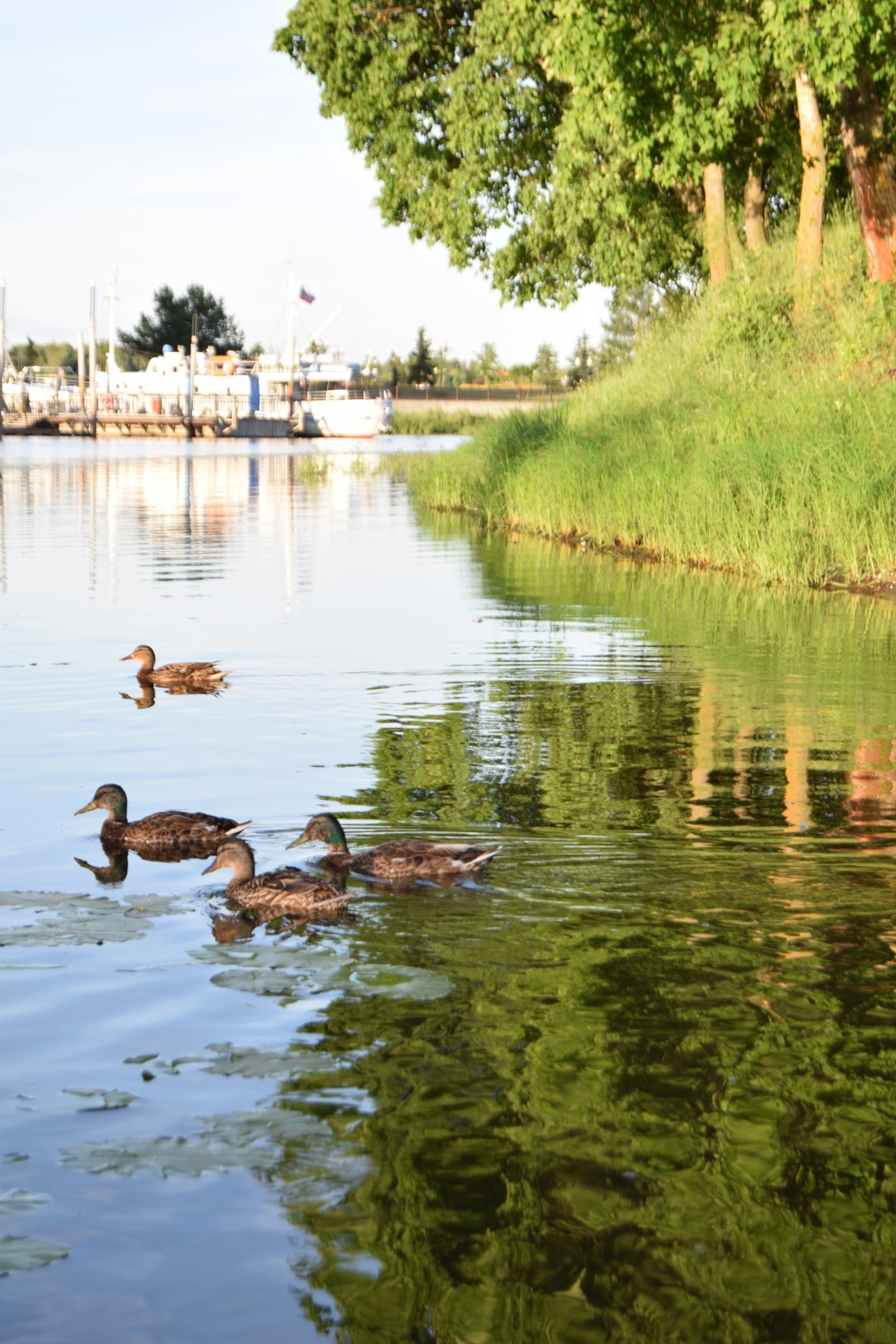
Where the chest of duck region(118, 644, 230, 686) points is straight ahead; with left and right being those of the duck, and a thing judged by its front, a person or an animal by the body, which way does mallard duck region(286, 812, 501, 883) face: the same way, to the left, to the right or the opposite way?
the same way

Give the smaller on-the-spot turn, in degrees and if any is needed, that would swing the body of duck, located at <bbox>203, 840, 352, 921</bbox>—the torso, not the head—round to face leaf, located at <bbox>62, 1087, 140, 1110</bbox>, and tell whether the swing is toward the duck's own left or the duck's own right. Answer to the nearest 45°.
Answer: approximately 90° to the duck's own left

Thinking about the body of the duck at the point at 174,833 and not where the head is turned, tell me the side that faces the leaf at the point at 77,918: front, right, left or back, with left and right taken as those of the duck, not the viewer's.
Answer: left

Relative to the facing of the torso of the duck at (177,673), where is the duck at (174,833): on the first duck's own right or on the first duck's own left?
on the first duck's own left

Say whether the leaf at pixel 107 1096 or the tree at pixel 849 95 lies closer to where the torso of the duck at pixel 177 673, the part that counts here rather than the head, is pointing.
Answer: the leaf

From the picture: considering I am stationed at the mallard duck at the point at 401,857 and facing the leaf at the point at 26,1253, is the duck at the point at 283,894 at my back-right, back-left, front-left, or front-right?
front-right

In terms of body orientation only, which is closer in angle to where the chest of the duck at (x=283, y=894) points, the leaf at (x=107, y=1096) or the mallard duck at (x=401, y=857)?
the leaf

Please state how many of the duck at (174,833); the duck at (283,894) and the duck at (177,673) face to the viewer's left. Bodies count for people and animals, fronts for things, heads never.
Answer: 3

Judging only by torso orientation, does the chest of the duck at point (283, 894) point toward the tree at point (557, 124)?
no

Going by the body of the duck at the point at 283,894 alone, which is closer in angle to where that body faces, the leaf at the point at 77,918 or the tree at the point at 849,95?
the leaf

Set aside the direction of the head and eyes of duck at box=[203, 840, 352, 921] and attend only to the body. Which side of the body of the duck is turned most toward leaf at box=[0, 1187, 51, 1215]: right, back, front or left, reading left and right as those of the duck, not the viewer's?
left

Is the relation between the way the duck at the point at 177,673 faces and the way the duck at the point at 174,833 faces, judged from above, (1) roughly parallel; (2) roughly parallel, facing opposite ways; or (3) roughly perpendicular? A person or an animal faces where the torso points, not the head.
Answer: roughly parallel

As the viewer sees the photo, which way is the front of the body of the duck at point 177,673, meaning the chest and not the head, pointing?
to the viewer's left

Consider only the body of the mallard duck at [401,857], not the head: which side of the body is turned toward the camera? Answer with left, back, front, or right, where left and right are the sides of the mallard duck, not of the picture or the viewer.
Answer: left

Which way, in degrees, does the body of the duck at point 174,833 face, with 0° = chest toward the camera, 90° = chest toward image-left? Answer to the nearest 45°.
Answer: approximately 90°

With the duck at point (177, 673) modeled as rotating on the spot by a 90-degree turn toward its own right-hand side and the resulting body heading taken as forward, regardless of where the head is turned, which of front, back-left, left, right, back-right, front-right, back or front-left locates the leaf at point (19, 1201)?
back

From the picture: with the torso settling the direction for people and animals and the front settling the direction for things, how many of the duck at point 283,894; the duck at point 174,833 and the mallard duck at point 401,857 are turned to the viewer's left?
3

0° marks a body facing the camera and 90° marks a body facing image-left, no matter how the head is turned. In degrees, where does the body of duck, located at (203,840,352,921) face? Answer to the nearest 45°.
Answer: approximately 90°

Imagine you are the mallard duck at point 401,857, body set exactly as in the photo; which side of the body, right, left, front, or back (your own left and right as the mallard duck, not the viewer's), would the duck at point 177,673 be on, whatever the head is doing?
right

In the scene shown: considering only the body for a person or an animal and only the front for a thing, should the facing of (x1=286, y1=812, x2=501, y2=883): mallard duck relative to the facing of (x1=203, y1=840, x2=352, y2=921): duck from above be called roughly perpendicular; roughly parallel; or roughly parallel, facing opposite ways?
roughly parallel

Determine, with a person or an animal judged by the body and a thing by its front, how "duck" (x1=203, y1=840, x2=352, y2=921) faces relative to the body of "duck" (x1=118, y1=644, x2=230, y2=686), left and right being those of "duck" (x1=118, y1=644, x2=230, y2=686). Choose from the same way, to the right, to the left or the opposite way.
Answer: the same way

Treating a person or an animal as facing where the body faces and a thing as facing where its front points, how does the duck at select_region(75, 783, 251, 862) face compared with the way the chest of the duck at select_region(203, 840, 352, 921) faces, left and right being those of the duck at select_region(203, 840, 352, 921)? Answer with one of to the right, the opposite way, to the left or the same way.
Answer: the same way
